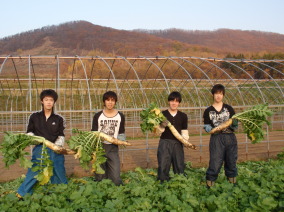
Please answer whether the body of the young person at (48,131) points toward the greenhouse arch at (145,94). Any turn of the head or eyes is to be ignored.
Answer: no

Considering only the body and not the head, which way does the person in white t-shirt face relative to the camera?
toward the camera

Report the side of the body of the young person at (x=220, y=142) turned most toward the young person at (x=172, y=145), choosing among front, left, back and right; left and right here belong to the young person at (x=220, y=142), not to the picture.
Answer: right

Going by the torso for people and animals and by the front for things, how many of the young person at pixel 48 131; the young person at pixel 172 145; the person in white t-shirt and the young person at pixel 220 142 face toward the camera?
4

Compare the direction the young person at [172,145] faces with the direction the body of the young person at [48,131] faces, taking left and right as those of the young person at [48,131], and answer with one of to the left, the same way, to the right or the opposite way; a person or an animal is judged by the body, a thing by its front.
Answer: the same way

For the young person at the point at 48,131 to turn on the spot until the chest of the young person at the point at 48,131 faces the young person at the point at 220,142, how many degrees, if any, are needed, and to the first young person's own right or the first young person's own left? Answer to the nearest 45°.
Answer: approximately 90° to the first young person's own left

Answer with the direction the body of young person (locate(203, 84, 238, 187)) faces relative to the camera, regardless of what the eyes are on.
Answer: toward the camera

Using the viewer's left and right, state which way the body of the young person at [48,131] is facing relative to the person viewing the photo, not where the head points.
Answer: facing the viewer

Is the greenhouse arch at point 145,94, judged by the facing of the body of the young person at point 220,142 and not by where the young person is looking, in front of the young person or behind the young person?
behind

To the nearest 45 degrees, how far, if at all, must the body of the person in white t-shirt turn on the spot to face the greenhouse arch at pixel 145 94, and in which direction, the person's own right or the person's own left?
approximately 180°

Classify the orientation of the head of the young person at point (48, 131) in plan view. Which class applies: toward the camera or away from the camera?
toward the camera

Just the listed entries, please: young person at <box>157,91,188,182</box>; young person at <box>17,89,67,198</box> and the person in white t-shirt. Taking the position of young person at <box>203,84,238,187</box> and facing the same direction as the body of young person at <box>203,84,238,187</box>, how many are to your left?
0

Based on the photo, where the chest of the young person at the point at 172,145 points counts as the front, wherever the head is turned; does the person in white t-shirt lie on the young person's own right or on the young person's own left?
on the young person's own right

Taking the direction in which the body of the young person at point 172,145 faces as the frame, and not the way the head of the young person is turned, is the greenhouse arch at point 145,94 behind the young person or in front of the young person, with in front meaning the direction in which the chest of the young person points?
behind
